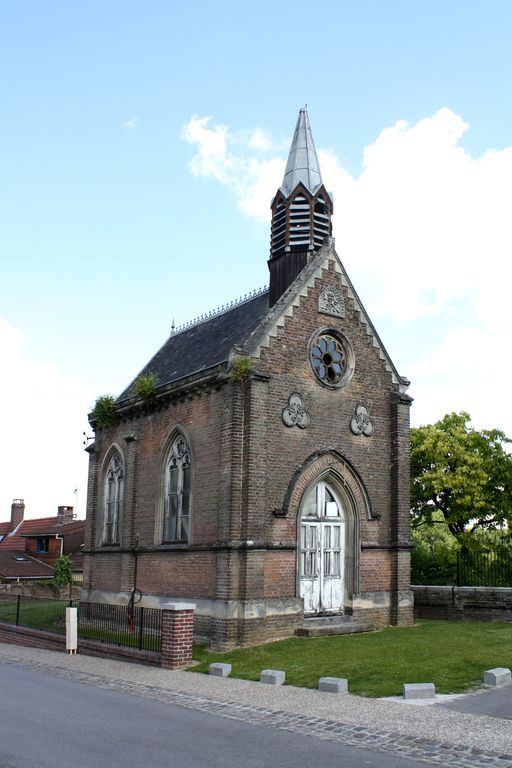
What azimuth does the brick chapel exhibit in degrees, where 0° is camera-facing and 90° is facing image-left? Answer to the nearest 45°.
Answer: approximately 315°

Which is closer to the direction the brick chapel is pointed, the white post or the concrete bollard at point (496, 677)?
the concrete bollard

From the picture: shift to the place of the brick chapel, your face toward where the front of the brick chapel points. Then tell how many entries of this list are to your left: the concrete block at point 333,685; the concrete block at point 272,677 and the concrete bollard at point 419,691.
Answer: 0

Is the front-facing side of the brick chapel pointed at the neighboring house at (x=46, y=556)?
no

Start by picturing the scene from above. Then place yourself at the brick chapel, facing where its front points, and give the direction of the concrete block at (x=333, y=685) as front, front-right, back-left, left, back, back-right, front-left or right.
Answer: front-right

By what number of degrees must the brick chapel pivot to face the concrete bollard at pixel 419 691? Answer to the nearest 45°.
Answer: approximately 45° to its right

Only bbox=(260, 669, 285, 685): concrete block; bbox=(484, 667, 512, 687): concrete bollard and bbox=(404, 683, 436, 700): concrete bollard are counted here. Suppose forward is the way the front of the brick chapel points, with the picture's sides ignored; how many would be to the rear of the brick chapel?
0

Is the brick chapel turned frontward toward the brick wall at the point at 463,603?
no

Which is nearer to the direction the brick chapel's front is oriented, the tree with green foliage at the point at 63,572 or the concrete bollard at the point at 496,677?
the concrete bollard

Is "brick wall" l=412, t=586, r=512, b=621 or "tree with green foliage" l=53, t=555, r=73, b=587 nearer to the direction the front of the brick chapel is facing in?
the brick wall
